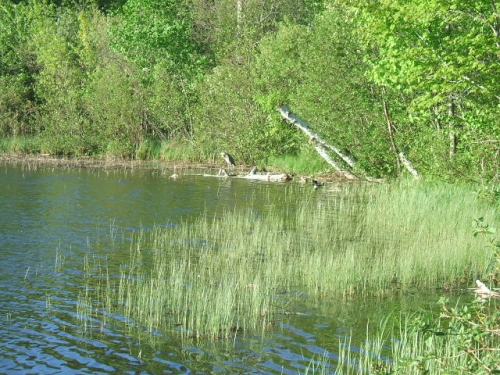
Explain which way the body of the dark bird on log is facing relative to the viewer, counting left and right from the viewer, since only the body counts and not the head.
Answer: facing to the left of the viewer

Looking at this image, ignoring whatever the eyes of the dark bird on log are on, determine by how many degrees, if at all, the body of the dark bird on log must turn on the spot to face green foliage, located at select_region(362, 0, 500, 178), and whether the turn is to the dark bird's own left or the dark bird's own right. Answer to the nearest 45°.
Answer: approximately 180°
